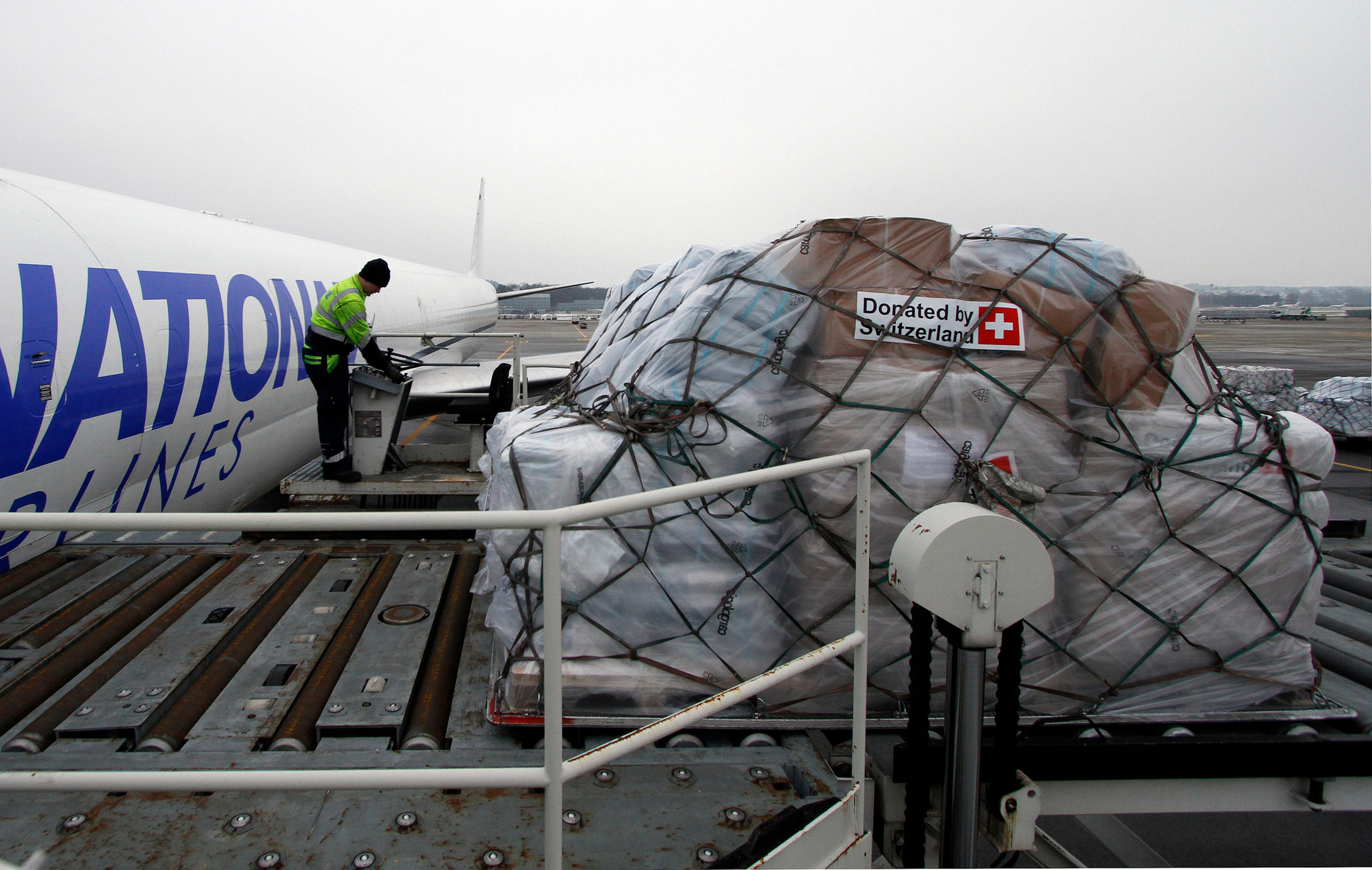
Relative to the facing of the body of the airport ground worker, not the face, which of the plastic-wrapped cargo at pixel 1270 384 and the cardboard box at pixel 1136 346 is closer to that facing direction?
the plastic-wrapped cargo

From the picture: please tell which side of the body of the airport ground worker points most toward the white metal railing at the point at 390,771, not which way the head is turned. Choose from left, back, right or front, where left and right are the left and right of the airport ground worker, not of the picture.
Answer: right

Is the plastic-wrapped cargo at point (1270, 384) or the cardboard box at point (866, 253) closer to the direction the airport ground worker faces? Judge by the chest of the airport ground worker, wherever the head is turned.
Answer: the plastic-wrapped cargo

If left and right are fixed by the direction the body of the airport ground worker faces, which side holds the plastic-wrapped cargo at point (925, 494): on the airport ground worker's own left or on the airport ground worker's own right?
on the airport ground worker's own right

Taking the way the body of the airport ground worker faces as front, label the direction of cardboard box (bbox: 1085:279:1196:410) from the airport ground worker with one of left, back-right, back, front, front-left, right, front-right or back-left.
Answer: front-right

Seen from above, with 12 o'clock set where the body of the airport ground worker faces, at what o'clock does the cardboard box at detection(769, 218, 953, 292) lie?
The cardboard box is roughly at 2 o'clock from the airport ground worker.

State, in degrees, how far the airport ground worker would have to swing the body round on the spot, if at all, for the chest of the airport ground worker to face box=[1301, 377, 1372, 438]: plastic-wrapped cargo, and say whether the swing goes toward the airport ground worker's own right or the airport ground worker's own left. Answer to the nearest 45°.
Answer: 0° — they already face it

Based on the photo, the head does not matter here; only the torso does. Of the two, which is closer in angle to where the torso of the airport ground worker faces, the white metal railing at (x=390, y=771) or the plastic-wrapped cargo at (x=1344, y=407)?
the plastic-wrapped cargo

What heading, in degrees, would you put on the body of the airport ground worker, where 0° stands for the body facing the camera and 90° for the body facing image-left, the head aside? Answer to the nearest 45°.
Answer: approximately 270°

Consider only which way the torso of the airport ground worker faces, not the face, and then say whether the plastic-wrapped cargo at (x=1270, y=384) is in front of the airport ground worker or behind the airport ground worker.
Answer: in front

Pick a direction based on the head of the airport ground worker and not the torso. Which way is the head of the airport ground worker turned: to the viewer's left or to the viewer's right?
to the viewer's right
